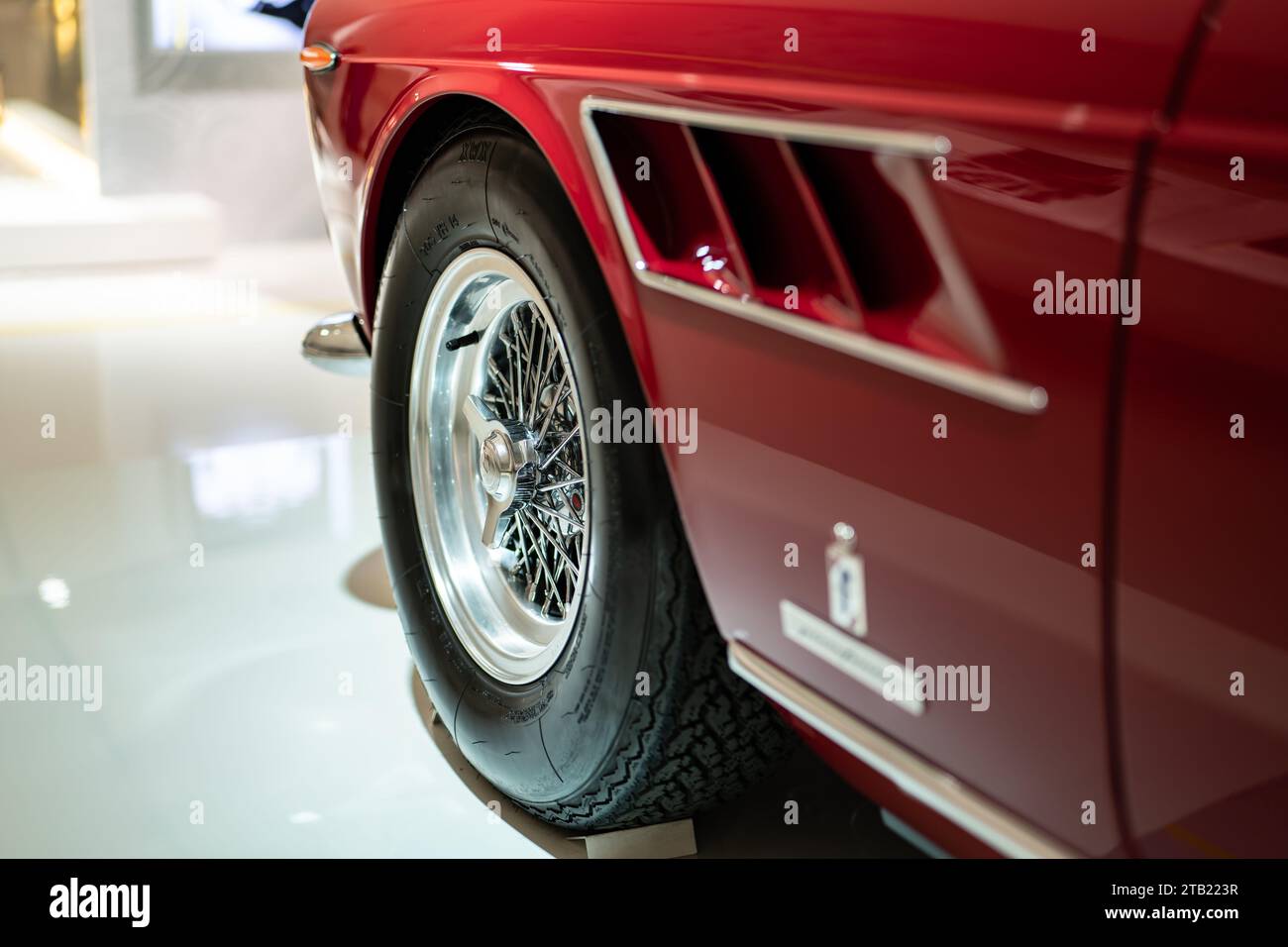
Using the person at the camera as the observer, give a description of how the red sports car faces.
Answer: facing away from the viewer and to the left of the viewer
